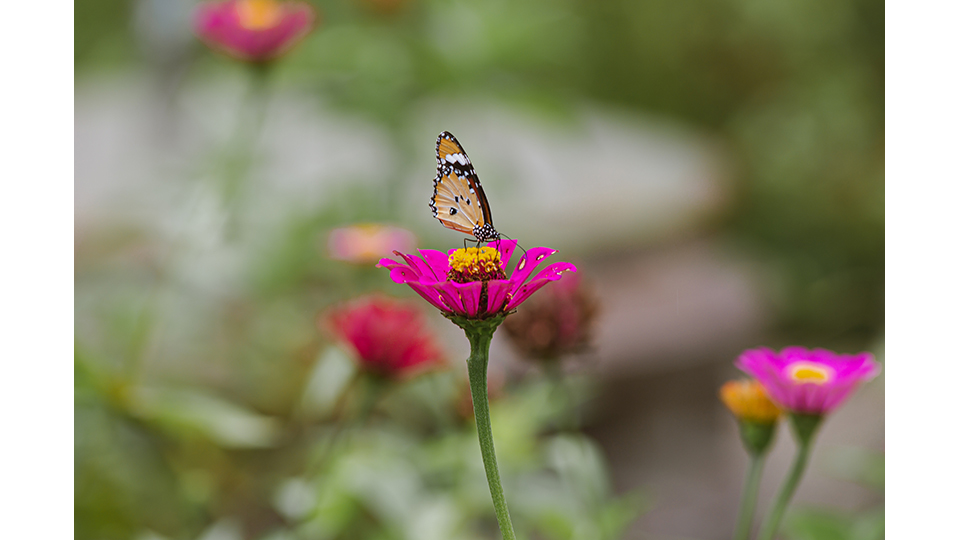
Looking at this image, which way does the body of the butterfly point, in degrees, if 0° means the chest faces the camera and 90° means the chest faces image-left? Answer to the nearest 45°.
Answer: approximately 270°
